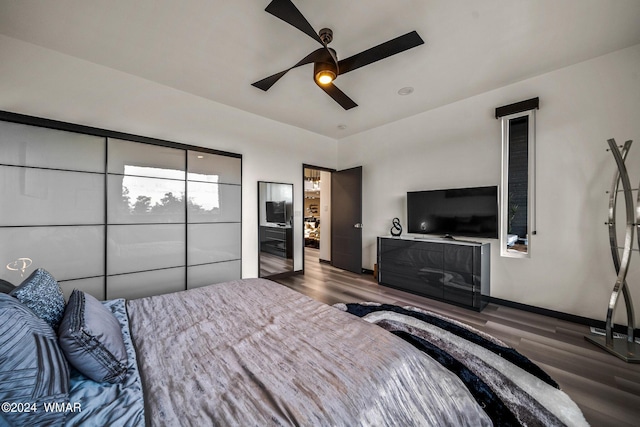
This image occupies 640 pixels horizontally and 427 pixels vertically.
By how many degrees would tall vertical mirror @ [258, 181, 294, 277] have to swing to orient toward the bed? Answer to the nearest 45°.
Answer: approximately 45° to its right

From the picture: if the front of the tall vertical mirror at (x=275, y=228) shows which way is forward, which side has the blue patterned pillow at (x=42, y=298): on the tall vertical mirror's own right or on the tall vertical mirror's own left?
on the tall vertical mirror's own right

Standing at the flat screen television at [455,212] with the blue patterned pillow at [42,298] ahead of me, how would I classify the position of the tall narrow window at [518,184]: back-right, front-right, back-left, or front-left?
back-left

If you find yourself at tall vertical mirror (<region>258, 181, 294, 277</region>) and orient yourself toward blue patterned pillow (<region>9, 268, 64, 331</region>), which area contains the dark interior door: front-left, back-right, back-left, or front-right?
back-left

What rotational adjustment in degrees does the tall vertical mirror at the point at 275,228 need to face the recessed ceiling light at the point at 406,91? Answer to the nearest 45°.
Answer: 0° — it already faces it

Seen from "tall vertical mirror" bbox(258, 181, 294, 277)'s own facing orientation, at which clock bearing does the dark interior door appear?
The dark interior door is roughly at 10 o'clock from the tall vertical mirror.

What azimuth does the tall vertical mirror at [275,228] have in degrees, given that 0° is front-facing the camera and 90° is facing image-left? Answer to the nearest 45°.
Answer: approximately 315°

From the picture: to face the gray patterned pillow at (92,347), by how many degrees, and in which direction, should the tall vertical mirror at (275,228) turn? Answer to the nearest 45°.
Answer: approximately 45° to its right
